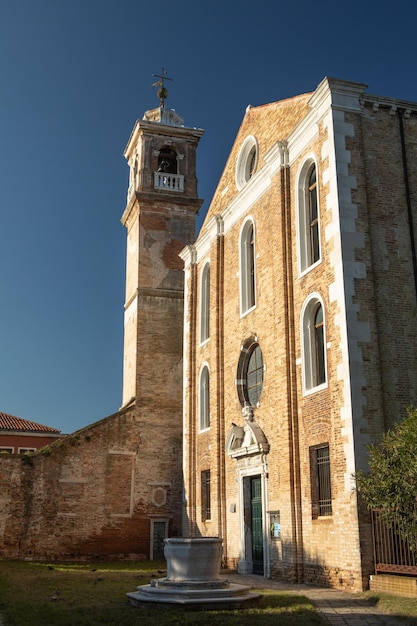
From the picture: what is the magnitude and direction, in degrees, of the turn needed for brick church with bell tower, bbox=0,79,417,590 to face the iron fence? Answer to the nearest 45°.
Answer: approximately 45° to its left

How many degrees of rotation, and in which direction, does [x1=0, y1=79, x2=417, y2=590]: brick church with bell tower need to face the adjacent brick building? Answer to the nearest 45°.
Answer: approximately 90° to its right

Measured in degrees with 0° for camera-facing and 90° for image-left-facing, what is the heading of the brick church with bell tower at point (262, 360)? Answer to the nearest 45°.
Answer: approximately 45°
